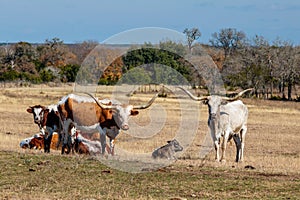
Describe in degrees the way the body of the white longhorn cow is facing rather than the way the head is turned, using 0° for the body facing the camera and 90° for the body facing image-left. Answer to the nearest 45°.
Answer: approximately 45°

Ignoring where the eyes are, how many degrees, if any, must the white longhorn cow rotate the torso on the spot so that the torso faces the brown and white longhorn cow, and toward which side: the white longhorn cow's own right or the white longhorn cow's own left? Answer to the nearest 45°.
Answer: approximately 45° to the white longhorn cow's own right

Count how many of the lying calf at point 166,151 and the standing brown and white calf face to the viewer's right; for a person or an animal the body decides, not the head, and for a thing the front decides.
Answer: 1
